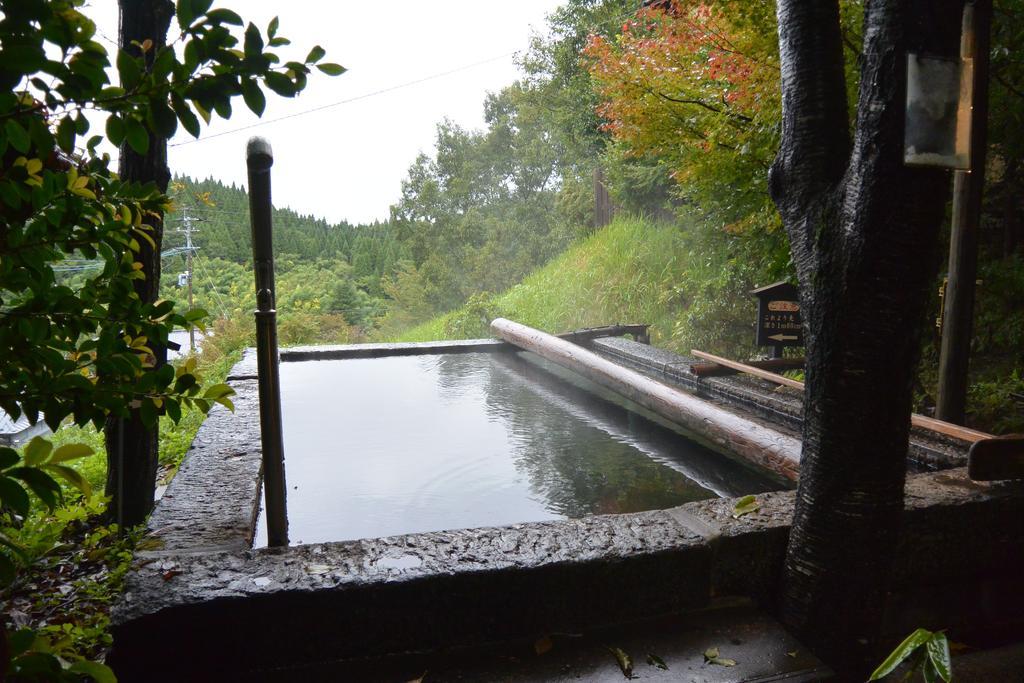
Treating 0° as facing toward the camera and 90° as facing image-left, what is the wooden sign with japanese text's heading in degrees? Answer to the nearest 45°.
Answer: approximately 0°

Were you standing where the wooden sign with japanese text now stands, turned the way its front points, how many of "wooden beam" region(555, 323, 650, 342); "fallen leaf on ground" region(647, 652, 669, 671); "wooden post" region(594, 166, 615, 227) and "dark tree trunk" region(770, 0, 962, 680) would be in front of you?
2

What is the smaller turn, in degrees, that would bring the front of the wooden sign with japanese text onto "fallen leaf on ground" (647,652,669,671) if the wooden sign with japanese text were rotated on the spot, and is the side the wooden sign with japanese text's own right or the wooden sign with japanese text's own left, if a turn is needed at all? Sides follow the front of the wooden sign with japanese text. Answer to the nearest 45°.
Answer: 0° — it already faces it

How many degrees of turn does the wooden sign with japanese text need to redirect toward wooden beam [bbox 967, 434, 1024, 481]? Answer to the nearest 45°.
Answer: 0° — it already faces it

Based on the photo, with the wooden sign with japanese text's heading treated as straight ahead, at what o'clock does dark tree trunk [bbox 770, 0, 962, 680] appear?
The dark tree trunk is roughly at 12 o'clock from the wooden sign with japanese text.

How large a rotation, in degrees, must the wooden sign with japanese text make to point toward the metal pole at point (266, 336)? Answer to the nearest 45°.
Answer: approximately 45° to its right

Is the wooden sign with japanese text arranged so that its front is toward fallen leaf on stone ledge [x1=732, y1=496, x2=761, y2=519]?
yes

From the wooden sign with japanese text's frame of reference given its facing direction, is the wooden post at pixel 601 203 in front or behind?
behind
